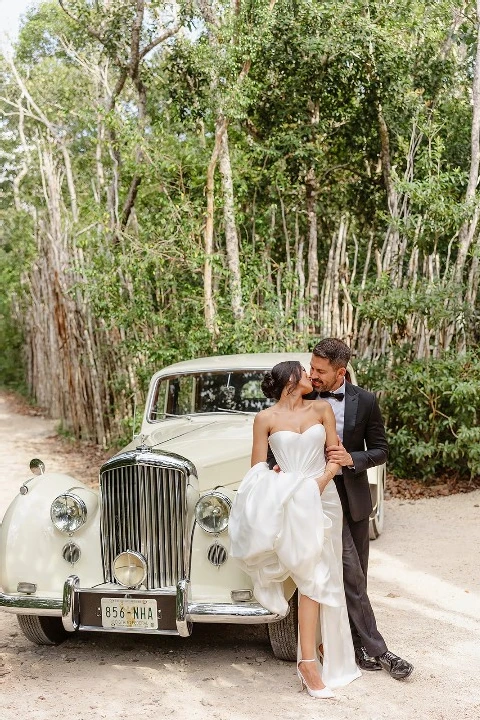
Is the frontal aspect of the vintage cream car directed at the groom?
no

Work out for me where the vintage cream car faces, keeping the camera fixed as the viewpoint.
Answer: facing the viewer and to the left of the viewer

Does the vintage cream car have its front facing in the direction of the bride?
no

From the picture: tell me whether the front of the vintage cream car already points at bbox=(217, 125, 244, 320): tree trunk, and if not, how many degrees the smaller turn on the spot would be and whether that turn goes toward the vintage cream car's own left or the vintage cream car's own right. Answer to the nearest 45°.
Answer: approximately 135° to the vintage cream car's own right
